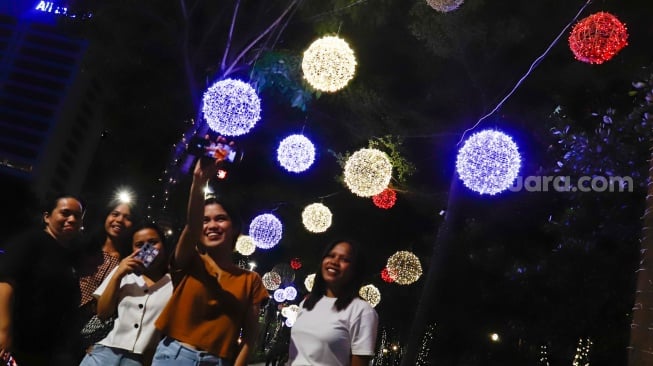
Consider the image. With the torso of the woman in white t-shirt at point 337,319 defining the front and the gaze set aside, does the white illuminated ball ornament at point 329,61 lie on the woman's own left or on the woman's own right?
on the woman's own right

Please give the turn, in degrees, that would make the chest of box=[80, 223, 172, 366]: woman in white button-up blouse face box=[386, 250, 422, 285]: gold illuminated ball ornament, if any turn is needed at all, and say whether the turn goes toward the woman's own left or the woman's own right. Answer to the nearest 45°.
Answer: approximately 135° to the woman's own left

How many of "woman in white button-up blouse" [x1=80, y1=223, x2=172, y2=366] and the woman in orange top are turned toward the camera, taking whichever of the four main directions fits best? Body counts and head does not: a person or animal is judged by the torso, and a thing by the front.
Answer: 2

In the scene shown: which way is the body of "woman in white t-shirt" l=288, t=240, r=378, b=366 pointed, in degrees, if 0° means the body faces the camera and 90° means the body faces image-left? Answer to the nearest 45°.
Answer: approximately 45°

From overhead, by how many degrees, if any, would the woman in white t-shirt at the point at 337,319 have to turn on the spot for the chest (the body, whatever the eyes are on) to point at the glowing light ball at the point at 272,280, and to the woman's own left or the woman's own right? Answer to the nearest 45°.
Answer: approximately 135° to the woman's own right

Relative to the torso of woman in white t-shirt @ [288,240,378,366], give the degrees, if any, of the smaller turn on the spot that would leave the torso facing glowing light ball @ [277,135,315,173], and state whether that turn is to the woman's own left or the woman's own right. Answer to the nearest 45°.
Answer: approximately 135° to the woman's own right

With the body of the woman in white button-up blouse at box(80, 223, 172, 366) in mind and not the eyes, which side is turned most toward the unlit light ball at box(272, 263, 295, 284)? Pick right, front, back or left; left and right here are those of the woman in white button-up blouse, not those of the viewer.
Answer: back

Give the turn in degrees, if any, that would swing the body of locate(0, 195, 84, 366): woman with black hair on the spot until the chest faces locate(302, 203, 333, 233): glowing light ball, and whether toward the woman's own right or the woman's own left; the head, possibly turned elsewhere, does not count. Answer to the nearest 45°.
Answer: approximately 90° to the woman's own left

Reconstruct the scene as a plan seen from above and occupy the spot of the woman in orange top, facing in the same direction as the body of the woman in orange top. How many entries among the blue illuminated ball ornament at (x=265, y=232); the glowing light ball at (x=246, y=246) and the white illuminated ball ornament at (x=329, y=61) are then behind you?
3

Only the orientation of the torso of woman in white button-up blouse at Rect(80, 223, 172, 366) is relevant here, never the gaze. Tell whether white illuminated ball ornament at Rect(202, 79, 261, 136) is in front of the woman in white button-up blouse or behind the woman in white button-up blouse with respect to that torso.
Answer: behind
